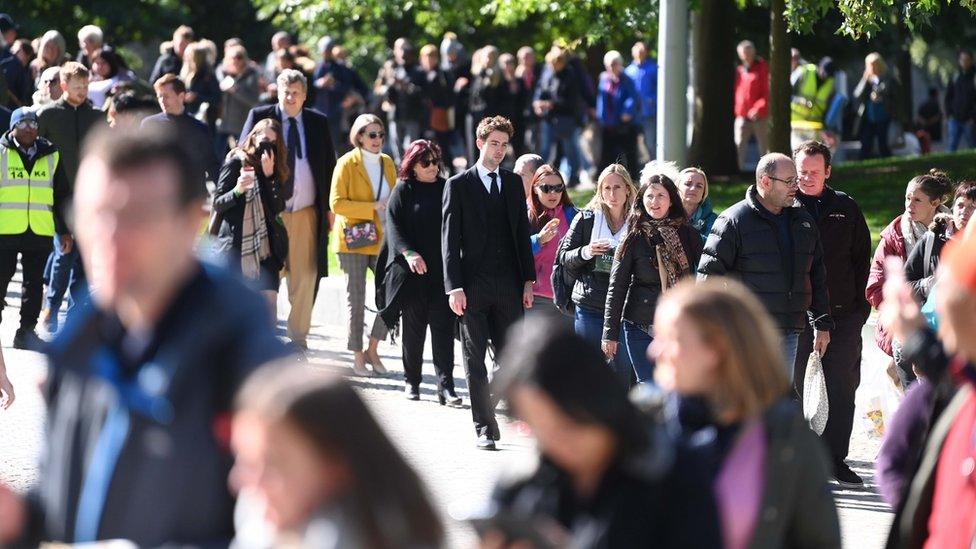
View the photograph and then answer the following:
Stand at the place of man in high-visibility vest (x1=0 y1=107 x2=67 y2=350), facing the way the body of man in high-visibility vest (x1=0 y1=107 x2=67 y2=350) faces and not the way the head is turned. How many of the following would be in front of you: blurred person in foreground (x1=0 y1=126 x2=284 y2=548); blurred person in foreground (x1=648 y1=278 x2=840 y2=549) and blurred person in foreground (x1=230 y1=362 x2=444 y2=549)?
3

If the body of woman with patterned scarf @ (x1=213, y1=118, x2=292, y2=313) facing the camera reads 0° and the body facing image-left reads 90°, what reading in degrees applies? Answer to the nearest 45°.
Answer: approximately 0°

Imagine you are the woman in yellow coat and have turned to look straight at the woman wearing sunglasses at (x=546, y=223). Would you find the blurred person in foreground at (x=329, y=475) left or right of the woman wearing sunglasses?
right

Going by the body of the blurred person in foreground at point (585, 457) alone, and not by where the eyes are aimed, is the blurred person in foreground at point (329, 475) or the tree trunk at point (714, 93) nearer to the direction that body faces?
the blurred person in foreground

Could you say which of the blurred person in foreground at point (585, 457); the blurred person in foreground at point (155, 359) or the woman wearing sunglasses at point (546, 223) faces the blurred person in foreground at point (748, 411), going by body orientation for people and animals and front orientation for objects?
the woman wearing sunglasses

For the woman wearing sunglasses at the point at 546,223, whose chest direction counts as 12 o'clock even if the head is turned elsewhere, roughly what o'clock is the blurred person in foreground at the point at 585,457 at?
The blurred person in foreground is roughly at 12 o'clock from the woman wearing sunglasses.

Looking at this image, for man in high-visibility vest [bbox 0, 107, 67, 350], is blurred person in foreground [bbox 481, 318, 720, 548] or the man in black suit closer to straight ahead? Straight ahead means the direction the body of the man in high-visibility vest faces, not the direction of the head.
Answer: the blurred person in foreground

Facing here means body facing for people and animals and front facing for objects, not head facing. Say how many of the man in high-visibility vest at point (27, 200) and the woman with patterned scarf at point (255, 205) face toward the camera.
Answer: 2

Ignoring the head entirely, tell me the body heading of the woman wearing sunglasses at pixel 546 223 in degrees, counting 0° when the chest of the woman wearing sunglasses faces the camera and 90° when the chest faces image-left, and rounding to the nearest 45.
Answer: approximately 0°

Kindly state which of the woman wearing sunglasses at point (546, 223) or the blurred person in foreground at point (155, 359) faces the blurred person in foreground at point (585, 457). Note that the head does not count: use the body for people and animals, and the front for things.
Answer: the woman wearing sunglasses

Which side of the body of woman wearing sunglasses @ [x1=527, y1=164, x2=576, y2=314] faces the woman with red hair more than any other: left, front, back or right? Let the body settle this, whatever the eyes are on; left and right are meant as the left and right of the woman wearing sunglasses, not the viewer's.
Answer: right
